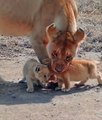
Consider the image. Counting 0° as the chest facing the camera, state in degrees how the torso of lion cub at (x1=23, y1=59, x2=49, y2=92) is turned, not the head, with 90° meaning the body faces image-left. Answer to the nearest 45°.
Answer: approximately 315°

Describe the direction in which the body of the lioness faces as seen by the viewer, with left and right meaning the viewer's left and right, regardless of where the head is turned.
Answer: facing to the right of the viewer

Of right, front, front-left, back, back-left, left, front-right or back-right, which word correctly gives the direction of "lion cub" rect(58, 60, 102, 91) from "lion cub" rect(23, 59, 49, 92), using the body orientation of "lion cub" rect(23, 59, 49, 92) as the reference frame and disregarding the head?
front-left

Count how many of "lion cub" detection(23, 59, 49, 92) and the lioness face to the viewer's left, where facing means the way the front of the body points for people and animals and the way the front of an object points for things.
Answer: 0
